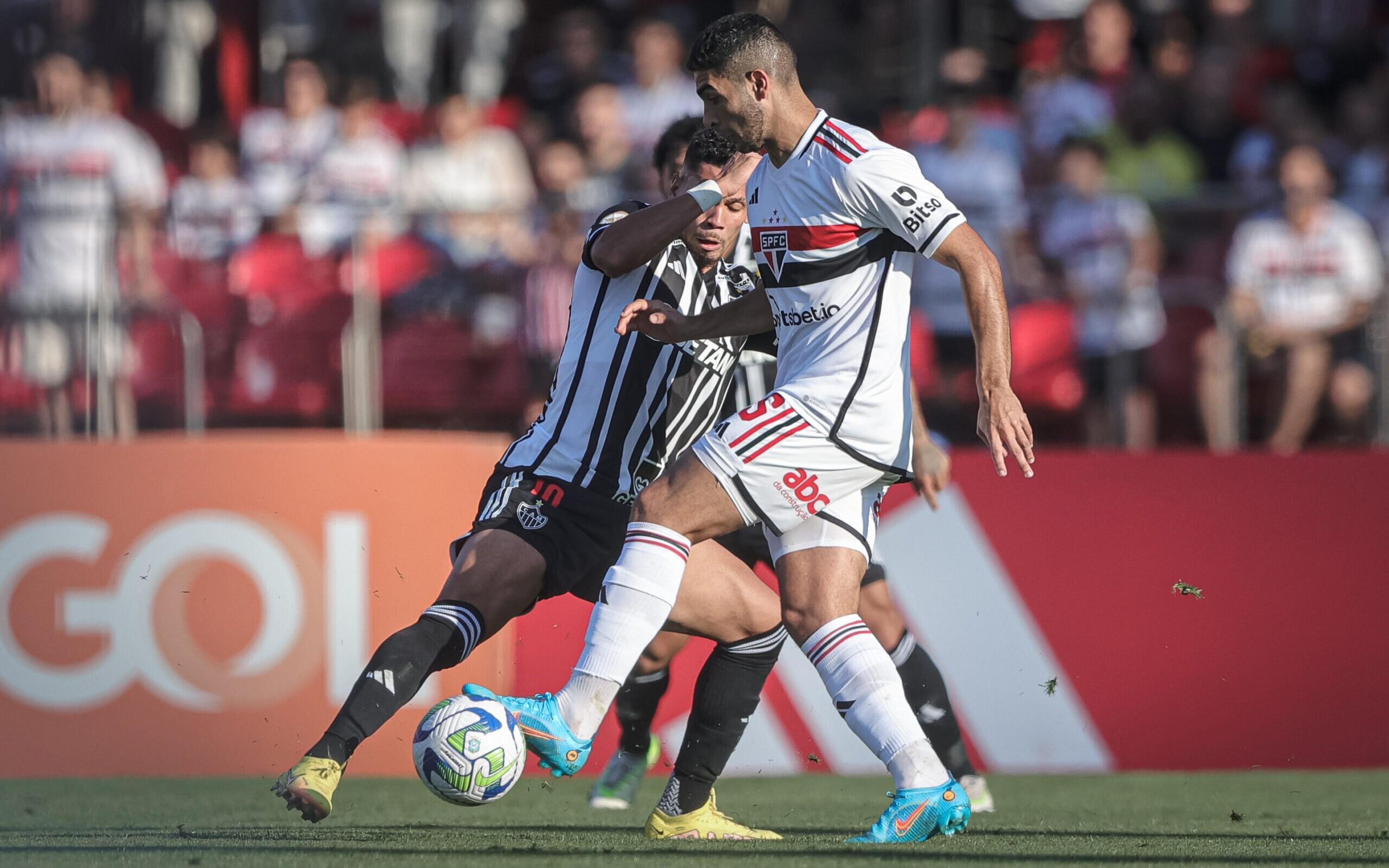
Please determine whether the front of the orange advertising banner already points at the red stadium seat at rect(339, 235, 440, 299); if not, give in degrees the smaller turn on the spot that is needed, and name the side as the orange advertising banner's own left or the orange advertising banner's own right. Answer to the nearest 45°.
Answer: approximately 135° to the orange advertising banner's own left

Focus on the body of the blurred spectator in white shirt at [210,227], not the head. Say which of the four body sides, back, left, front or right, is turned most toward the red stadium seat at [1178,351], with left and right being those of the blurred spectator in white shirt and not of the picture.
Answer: left

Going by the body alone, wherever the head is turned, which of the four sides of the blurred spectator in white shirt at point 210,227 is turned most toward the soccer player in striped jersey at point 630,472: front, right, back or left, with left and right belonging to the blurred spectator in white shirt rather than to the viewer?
front

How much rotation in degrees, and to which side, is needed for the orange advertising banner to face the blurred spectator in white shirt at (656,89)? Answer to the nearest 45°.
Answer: approximately 135° to its left

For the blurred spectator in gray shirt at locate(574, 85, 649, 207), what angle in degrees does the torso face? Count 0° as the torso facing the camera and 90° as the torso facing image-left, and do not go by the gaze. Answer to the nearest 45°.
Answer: approximately 0°

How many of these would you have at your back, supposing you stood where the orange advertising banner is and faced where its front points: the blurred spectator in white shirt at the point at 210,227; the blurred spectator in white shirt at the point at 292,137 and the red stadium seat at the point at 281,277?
3

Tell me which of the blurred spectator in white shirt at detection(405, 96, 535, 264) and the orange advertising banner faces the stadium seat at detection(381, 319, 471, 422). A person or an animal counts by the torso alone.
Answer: the blurred spectator in white shirt

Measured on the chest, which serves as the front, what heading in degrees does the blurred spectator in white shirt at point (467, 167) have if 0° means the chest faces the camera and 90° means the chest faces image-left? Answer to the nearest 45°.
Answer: approximately 0°

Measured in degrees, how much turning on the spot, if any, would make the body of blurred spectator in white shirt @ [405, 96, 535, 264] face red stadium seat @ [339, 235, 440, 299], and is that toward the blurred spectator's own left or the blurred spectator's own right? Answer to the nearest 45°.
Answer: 0° — they already face it

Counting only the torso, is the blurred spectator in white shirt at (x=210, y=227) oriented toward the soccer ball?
yes
